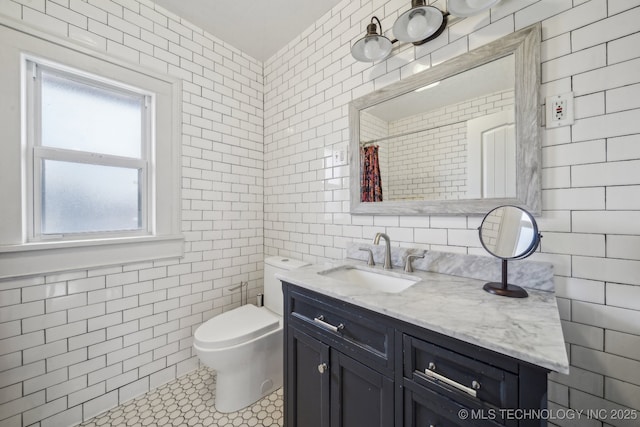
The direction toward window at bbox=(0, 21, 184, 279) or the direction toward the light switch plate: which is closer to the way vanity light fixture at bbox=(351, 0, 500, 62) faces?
the window

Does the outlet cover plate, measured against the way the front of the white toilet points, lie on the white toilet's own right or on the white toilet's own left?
on the white toilet's own left

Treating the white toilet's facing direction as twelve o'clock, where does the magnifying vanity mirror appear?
The magnifying vanity mirror is roughly at 9 o'clock from the white toilet.

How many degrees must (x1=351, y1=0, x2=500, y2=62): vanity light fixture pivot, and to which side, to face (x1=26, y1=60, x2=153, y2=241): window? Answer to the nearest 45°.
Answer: approximately 45° to its right

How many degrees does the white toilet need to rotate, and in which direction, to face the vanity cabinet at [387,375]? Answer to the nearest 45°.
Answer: approximately 90° to its left

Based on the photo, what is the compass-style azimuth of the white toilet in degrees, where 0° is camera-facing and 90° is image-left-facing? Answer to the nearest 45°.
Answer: approximately 45°
